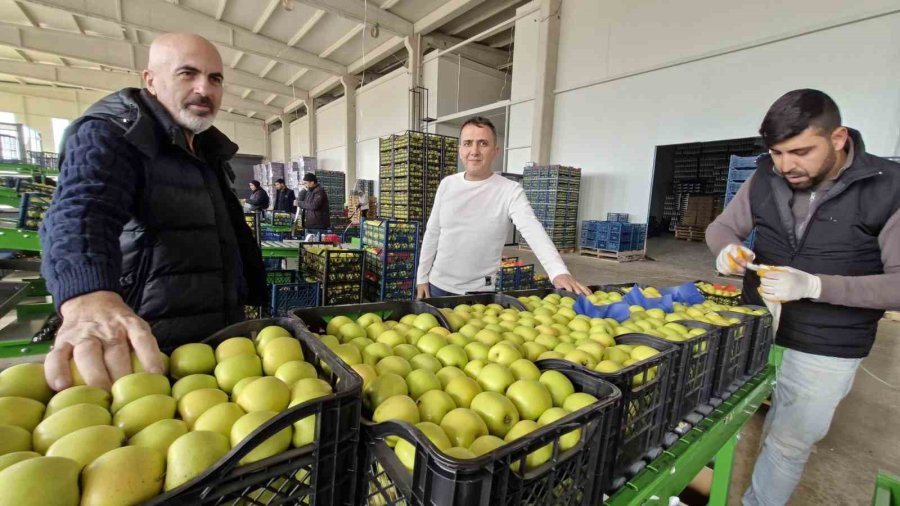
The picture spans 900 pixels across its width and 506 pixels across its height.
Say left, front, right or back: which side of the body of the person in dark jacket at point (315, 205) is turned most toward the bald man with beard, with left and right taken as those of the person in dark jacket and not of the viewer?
left

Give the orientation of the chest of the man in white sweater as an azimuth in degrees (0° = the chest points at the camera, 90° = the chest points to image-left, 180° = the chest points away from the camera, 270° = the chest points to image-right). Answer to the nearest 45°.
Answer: approximately 0°

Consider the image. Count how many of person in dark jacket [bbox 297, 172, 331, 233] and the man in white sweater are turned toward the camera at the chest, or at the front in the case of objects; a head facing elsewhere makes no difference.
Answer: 1

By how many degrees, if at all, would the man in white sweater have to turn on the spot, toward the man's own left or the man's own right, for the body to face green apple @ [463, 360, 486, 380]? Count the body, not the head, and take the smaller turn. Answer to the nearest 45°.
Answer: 0° — they already face it

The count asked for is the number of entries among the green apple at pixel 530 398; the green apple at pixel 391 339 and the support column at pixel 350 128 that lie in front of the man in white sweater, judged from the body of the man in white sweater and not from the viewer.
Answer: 2

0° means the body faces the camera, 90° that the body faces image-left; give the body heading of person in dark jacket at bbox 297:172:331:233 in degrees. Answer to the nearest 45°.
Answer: approximately 90°

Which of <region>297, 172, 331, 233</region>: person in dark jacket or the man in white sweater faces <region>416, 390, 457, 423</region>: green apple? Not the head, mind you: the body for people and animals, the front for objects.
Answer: the man in white sweater

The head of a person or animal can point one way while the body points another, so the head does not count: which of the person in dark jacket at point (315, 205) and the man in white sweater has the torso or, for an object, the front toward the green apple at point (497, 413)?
the man in white sweater

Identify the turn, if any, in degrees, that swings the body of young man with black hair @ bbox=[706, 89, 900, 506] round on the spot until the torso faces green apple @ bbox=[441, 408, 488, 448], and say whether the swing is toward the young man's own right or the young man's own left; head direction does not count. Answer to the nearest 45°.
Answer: approximately 45° to the young man's own left

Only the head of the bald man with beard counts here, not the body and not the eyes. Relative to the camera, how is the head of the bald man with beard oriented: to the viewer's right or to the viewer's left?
to the viewer's right

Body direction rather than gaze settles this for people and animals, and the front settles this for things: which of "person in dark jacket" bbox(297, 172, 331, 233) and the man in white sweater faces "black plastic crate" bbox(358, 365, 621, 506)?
the man in white sweater
